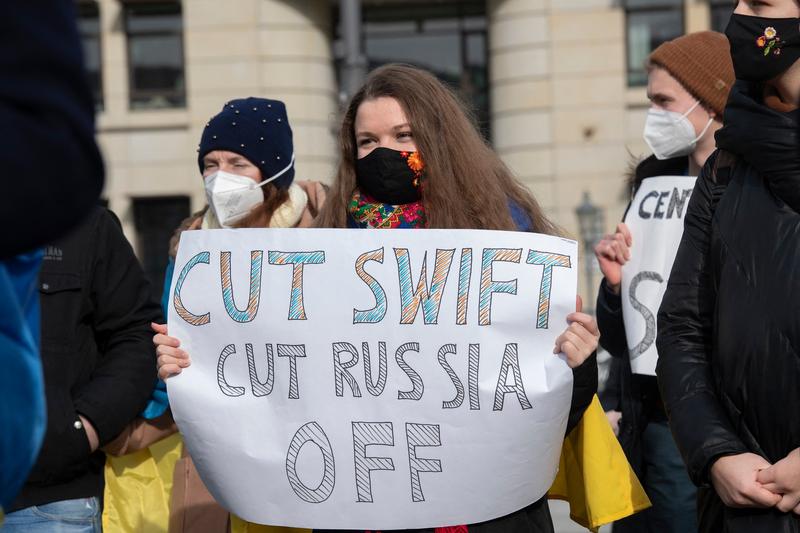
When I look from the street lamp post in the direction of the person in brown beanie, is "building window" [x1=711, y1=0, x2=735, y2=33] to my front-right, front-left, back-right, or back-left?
back-left

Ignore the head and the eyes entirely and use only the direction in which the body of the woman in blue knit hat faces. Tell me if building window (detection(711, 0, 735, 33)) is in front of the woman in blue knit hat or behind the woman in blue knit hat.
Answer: behind

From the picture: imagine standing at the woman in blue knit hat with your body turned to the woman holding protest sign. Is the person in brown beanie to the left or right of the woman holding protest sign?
left

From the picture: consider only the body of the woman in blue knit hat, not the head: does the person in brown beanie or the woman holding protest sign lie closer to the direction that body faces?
the woman holding protest sign

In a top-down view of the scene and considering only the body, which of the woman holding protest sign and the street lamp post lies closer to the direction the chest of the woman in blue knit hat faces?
the woman holding protest sign

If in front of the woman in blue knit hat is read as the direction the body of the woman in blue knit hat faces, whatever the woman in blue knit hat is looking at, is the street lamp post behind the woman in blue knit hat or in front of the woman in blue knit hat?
behind

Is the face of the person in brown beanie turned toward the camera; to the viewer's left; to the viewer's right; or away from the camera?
to the viewer's left

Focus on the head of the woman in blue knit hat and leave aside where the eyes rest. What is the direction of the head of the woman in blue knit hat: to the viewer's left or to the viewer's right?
to the viewer's left

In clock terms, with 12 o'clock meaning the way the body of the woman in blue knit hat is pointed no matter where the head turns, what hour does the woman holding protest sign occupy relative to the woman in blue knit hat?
The woman holding protest sign is roughly at 10 o'clock from the woman in blue knit hat.

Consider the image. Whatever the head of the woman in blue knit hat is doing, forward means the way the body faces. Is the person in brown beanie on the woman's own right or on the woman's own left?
on the woman's own left
